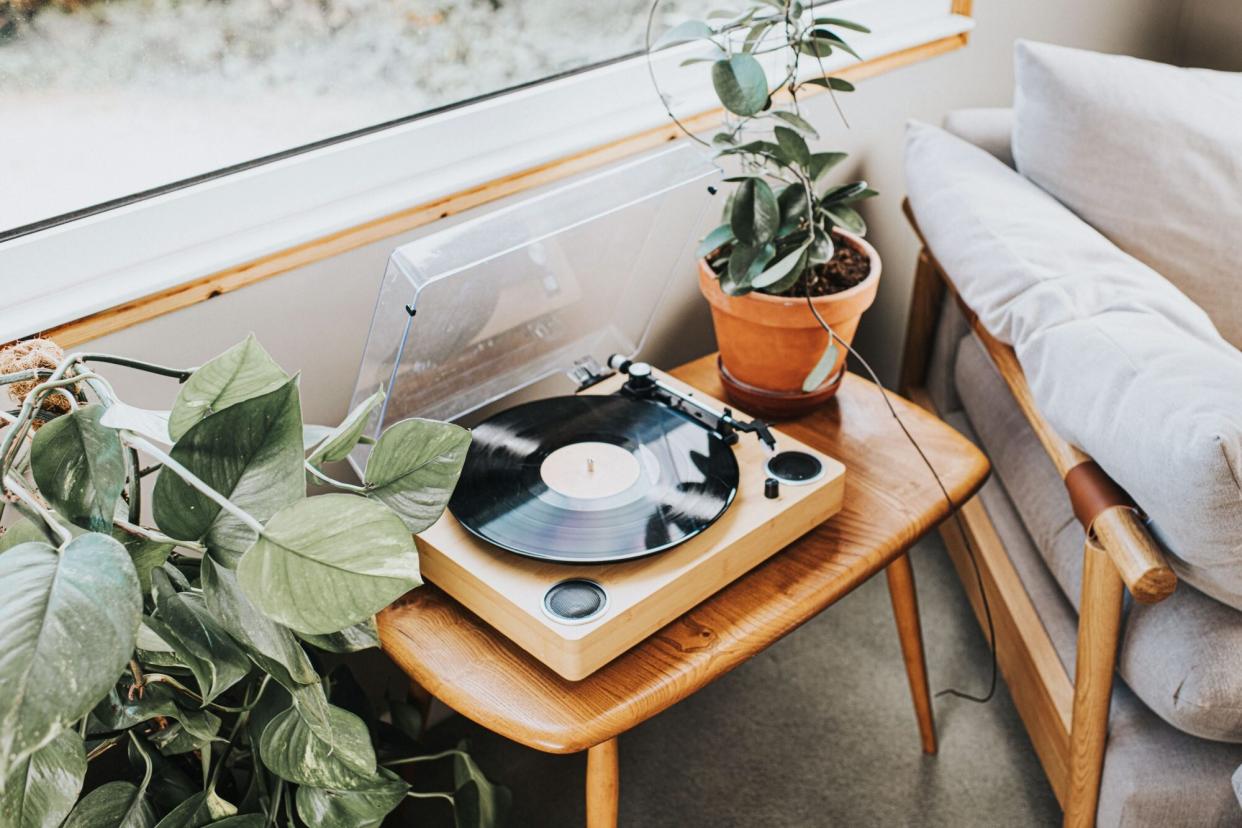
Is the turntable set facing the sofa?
no
